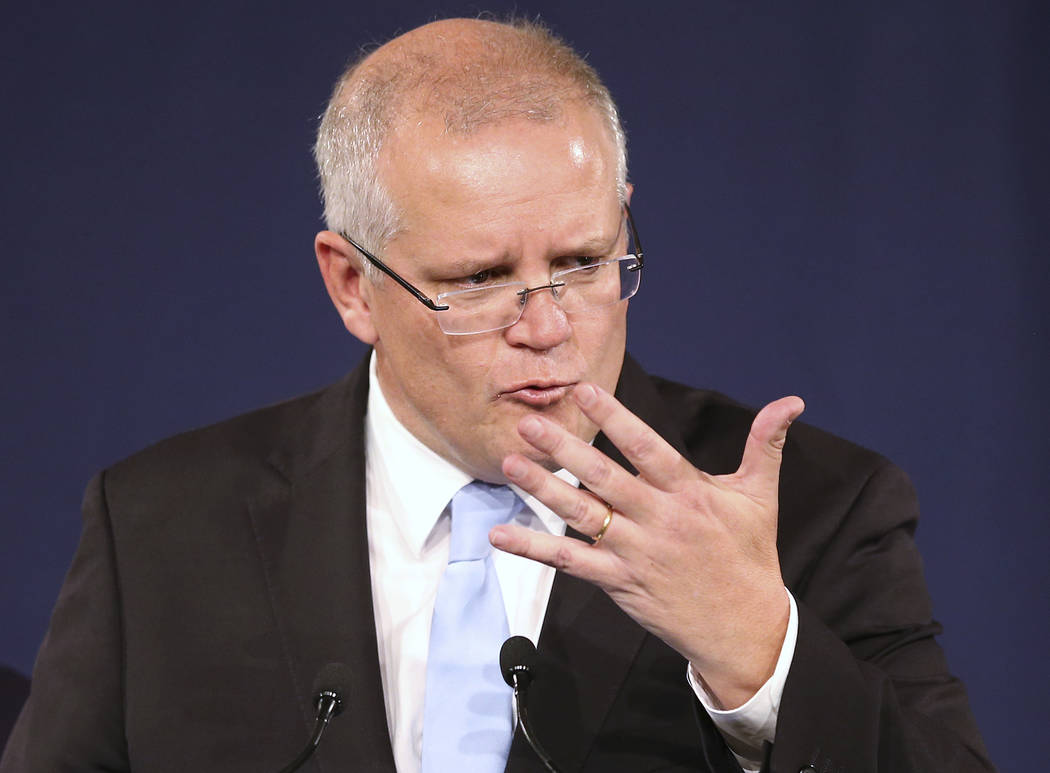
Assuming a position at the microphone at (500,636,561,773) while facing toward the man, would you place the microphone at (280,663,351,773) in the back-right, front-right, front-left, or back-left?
front-left

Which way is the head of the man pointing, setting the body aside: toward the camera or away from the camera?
toward the camera

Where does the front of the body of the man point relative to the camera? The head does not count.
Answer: toward the camera
